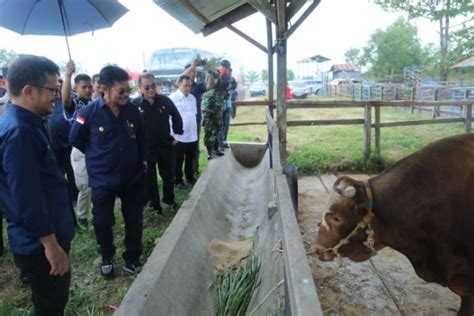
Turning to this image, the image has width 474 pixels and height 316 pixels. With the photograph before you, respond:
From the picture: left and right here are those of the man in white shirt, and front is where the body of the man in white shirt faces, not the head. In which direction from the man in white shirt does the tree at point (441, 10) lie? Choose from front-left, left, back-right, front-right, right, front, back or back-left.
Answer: left

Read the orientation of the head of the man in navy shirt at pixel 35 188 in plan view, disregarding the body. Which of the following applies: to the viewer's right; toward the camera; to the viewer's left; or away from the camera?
to the viewer's right

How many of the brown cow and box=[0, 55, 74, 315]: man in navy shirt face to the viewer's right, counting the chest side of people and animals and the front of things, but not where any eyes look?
1

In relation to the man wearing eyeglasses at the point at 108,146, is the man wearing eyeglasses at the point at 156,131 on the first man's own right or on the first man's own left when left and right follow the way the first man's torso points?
on the first man's own left

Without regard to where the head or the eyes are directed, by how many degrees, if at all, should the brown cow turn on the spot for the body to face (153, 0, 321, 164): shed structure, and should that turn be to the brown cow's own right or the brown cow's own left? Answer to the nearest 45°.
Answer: approximately 45° to the brown cow's own right

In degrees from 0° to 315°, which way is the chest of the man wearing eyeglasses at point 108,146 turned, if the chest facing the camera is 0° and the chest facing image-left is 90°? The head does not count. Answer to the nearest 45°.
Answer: approximately 315°

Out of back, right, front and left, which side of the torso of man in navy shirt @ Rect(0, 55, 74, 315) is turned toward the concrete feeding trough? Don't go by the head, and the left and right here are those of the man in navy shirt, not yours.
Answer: front

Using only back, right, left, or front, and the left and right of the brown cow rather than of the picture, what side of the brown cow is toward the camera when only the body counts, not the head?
left

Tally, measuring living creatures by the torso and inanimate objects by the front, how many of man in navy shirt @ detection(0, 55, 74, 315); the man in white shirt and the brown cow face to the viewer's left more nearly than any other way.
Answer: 1

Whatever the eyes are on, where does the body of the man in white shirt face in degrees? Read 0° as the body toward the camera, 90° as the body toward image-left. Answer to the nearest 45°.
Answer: approximately 315°

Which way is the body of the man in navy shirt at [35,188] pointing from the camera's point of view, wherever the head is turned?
to the viewer's right

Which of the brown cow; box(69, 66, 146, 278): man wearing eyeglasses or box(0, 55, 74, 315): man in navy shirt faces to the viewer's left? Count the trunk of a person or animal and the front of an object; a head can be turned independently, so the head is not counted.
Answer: the brown cow
